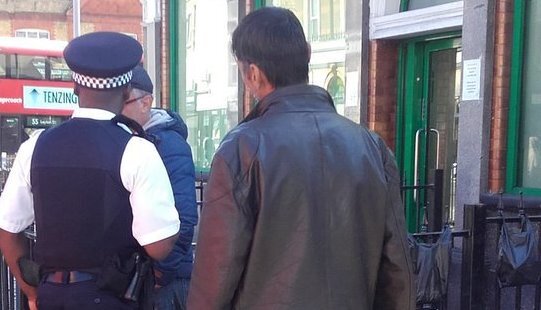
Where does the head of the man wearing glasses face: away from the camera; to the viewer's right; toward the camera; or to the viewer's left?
to the viewer's left

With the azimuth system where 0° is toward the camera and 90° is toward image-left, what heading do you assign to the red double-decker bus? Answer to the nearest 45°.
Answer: approximately 90°

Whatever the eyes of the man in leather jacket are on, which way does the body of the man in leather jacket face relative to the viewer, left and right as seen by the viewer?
facing away from the viewer and to the left of the viewer

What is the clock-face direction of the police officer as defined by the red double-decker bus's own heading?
The police officer is roughly at 9 o'clock from the red double-decker bus.

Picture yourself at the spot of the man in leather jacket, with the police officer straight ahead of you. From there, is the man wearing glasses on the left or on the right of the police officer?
right

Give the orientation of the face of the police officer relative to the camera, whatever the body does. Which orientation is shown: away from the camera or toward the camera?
away from the camera

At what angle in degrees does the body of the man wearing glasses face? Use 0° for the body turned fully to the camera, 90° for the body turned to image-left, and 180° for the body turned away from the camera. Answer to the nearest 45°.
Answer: approximately 90°

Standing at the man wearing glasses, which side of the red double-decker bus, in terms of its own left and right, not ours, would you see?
left

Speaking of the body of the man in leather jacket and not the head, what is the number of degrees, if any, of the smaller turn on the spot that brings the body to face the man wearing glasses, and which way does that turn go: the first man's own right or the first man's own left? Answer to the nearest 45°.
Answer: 0° — they already face them
